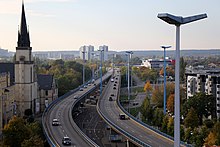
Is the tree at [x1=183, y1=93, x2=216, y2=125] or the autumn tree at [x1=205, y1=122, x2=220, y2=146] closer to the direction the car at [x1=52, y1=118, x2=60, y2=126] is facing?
the autumn tree

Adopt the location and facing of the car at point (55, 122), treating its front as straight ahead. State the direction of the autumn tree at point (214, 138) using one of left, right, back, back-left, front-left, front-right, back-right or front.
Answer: front-left

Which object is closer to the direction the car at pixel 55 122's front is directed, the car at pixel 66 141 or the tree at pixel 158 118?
the car

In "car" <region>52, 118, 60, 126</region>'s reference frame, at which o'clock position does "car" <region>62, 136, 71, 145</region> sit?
"car" <region>62, 136, 71, 145</region> is roughly at 12 o'clock from "car" <region>52, 118, 60, 126</region>.

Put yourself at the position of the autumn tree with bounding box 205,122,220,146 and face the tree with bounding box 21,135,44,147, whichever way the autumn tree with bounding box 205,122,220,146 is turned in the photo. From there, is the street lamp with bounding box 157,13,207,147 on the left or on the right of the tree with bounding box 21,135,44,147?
left

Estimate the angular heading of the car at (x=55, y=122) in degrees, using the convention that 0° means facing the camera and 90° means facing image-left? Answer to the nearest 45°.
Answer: approximately 0°

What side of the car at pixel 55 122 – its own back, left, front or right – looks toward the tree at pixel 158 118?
left

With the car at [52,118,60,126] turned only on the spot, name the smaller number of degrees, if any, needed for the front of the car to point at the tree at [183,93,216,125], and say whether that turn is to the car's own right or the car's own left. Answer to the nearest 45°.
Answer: approximately 90° to the car's own left

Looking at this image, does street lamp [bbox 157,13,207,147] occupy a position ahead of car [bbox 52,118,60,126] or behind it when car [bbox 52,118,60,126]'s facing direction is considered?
ahead
